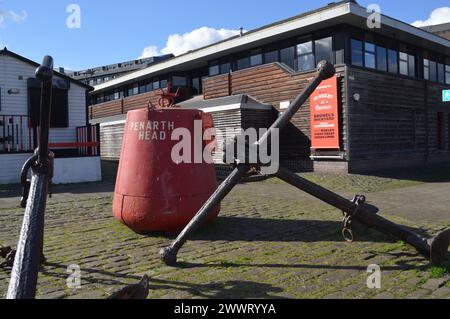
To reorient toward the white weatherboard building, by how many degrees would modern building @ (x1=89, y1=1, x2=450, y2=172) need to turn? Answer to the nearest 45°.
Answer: approximately 45° to its right

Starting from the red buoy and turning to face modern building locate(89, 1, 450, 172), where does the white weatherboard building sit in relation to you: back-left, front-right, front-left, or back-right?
front-left

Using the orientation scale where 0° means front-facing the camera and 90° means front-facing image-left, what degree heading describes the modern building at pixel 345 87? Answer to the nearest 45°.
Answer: approximately 45°

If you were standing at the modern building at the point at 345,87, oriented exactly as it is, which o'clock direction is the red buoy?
The red buoy is roughly at 11 o'clock from the modern building.

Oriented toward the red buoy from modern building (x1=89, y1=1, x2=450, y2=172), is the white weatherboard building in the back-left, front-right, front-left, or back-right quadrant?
front-right
